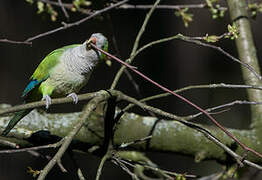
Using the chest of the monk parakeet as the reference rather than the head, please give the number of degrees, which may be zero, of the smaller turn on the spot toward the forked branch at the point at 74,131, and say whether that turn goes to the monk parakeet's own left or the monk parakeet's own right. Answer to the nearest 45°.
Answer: approximately 45° to the monk parakeet's own right

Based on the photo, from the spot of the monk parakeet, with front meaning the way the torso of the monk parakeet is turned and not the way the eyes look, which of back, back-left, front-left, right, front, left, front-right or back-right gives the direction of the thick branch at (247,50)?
front-left
